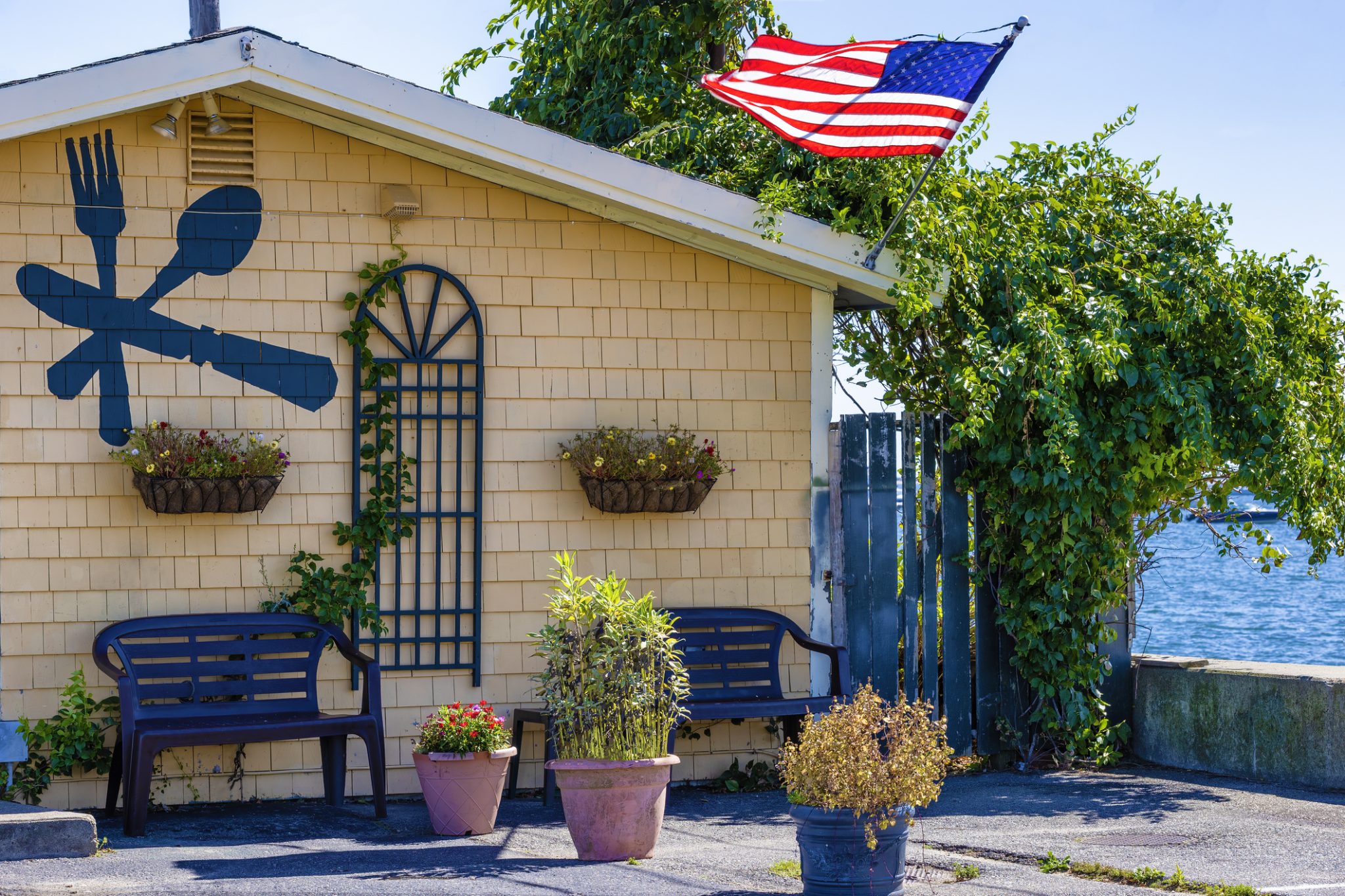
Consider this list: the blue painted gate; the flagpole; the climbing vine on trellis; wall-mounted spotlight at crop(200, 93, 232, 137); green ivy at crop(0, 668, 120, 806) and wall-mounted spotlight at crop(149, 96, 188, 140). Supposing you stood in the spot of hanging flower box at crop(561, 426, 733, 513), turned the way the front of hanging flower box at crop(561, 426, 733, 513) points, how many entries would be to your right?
4

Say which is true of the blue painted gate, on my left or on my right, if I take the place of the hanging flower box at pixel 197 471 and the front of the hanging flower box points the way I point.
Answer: on my left

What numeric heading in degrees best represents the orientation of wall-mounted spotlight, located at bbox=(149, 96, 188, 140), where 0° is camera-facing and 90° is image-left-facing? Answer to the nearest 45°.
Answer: approximately 45°

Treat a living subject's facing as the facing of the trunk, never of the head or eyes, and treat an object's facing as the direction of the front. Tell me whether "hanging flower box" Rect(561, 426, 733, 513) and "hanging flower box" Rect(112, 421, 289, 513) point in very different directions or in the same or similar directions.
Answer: same or similar directions

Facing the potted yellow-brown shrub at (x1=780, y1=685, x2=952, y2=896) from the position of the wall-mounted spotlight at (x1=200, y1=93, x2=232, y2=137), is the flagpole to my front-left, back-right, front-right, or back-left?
front-left

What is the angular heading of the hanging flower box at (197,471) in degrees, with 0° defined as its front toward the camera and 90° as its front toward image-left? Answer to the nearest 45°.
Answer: approximately 0°

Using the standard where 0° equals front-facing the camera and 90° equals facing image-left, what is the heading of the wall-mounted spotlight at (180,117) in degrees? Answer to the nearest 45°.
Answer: approximately 0°

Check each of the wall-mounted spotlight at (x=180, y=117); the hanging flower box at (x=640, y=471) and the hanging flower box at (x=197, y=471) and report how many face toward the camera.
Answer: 3

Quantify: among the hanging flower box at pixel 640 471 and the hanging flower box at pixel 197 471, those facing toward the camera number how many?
2

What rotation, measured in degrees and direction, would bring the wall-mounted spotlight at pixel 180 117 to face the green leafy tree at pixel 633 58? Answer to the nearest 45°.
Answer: approximately 135° to its left

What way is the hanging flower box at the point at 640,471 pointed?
toward the camera

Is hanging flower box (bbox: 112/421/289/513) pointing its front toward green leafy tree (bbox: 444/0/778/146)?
no

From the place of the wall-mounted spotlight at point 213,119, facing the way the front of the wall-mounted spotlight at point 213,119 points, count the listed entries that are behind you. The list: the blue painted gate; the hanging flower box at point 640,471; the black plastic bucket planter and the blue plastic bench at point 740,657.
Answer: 0

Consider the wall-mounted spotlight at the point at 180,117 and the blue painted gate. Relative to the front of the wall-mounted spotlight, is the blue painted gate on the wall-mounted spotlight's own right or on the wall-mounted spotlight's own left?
on the wall-mounted spotlight's own left
